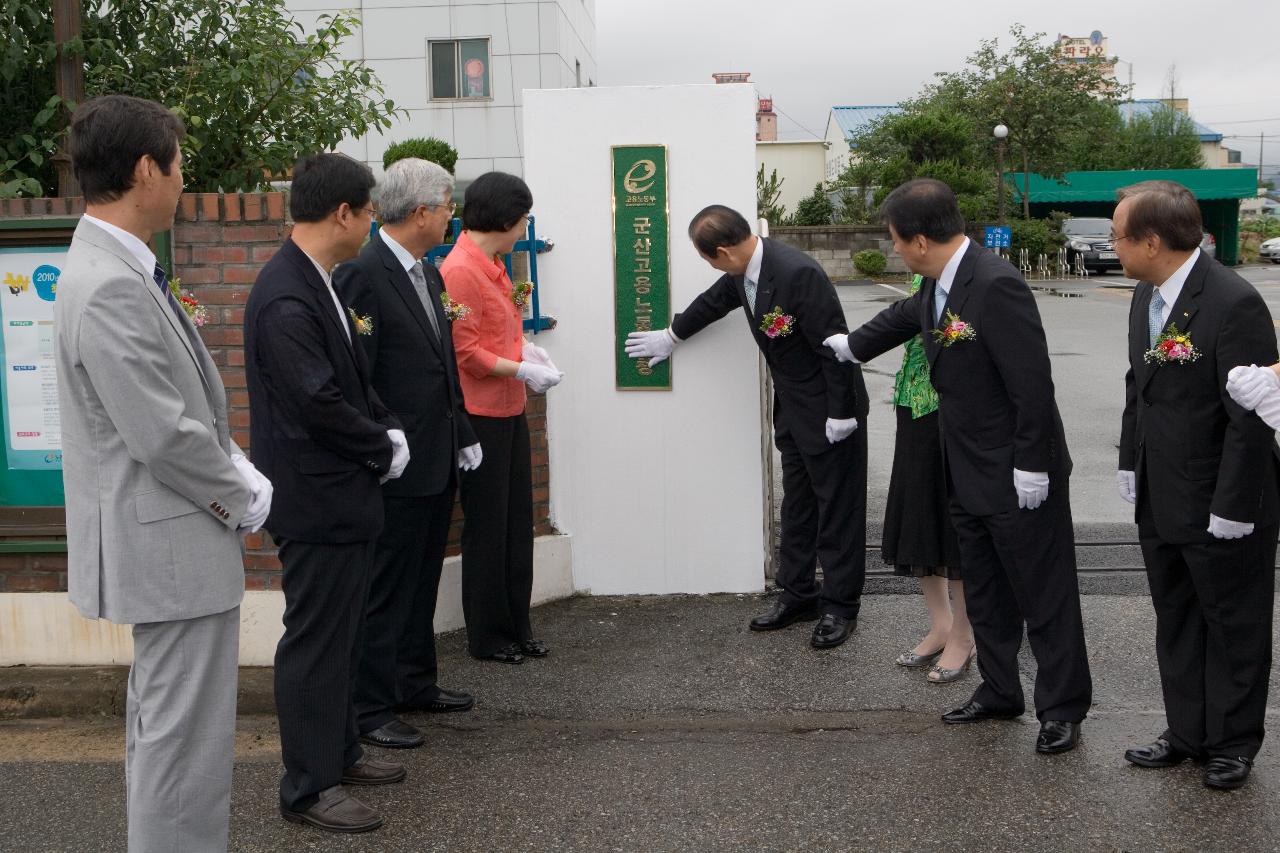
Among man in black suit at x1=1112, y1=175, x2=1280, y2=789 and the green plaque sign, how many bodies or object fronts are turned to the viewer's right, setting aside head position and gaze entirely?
0

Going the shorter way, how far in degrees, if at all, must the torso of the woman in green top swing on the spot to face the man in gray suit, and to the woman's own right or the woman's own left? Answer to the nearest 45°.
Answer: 0° — they already face them

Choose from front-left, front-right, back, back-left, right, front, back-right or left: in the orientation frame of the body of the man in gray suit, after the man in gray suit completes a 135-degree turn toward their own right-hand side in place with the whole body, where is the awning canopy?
back

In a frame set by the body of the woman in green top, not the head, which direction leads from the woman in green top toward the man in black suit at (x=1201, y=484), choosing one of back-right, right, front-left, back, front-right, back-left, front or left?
left

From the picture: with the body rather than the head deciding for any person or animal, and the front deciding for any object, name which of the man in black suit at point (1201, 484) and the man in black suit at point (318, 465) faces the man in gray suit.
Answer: the man in black suit at point (1201, 484)

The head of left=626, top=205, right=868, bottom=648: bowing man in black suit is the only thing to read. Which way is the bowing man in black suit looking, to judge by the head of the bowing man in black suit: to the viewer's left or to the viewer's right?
to the viewer's left

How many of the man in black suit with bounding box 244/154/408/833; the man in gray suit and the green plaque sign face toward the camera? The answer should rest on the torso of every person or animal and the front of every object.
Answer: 1

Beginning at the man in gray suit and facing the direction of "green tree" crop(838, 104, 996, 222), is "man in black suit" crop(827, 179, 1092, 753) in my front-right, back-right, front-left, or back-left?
front-right

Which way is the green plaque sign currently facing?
toward the camera

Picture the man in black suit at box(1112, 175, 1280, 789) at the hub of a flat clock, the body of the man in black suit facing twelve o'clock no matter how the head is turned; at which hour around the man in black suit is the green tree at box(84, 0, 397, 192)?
The green tree is roughly at 2 o'clock from the man in black suit.

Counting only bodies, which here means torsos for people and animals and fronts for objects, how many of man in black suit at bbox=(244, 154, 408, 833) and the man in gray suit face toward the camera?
0

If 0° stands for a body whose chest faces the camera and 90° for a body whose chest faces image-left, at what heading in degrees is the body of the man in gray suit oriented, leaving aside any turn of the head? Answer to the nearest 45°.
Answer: approximately 270°

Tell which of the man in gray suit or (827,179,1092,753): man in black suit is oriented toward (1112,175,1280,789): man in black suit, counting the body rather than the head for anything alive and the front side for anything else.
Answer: the man in gray suit

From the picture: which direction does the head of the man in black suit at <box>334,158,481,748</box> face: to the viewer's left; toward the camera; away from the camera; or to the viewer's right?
to the viewer's right

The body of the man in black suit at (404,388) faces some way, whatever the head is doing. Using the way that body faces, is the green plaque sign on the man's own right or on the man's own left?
on the man's own left
